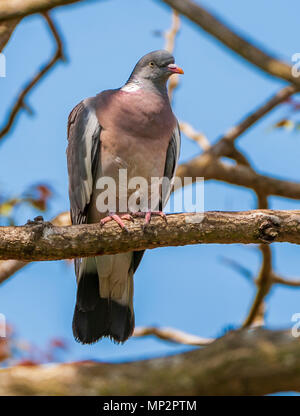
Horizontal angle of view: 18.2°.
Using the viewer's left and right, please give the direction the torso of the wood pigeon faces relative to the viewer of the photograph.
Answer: facing the viewer and to the right of the viewer

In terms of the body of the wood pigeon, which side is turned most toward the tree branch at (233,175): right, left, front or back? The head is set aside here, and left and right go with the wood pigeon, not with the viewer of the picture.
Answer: left

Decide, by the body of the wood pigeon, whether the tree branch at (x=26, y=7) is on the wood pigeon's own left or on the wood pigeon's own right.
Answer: on the wood pigeon's own right

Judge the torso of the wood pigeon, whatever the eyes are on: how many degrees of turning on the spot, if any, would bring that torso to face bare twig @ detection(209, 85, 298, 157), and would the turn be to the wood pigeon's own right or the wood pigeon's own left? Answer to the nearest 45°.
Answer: approximately 90° to the wood pigeon's own left
